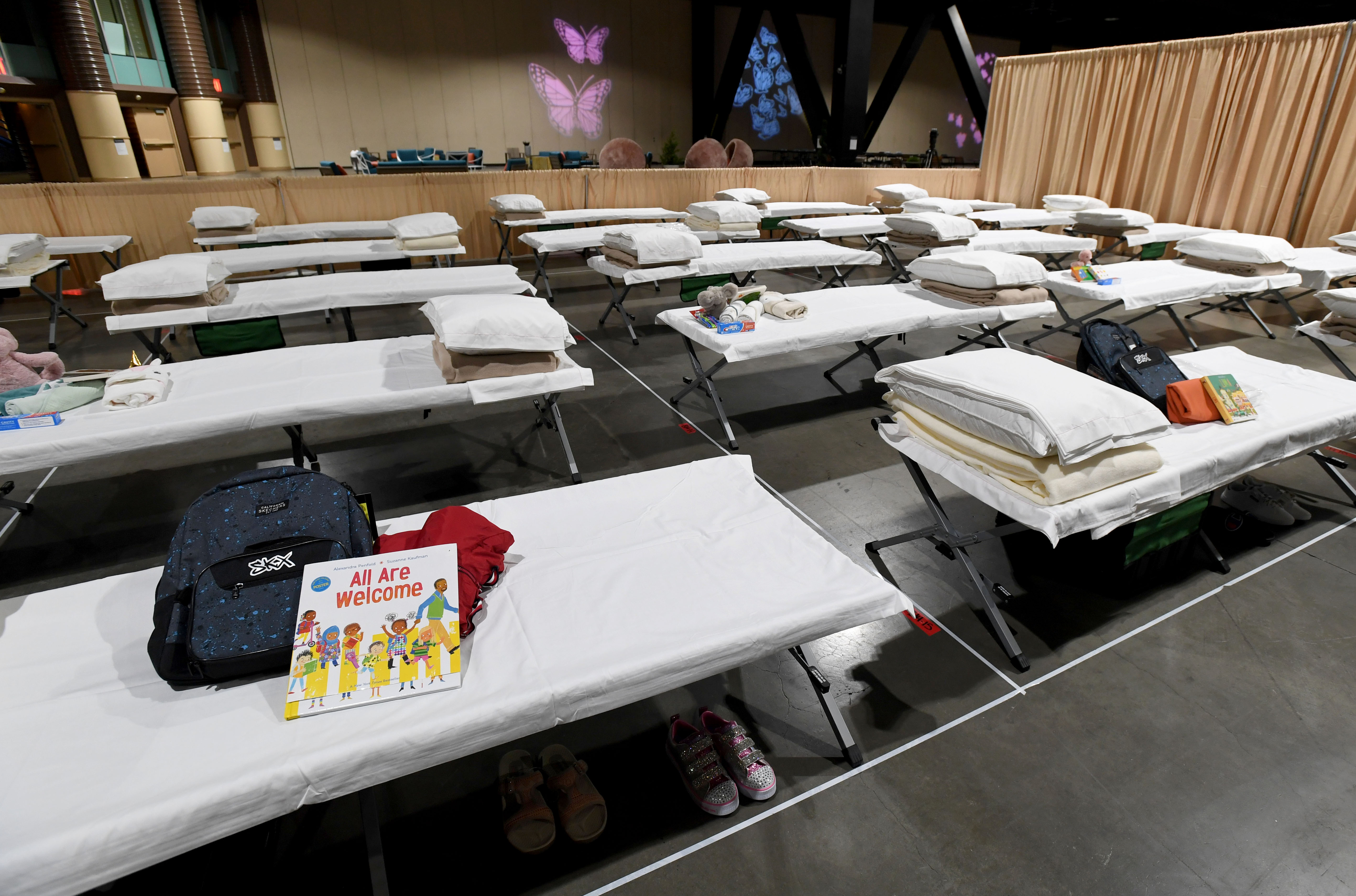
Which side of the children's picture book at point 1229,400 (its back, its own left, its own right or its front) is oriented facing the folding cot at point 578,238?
right

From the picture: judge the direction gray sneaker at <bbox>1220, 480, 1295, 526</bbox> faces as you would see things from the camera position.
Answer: facing the viewer and to the right of the viewer

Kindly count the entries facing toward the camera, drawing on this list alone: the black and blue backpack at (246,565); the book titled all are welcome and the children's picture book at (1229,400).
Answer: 3

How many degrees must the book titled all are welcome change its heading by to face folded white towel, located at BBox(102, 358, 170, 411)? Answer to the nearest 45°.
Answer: approximately 180°

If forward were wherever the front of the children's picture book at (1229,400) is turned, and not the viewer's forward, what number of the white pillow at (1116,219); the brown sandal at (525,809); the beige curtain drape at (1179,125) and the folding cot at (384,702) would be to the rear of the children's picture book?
2

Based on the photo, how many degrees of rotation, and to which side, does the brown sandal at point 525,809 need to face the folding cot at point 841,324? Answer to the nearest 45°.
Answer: approximately 135° to its left

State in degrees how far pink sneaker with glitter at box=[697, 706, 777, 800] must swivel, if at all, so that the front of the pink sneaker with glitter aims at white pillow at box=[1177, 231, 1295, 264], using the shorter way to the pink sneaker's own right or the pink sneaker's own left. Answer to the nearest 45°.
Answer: approximately 90° to the pink sneaker's own left

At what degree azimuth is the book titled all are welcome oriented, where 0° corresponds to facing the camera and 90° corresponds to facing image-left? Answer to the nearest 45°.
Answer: approximately 0°

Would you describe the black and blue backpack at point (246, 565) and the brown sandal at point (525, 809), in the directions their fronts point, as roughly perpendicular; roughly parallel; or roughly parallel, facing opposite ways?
roughly parallel

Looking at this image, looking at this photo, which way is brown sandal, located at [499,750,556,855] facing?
toward the camera

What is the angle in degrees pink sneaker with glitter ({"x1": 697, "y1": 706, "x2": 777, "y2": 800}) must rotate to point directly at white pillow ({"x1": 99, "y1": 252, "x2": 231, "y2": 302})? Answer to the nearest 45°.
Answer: approximately 180°
